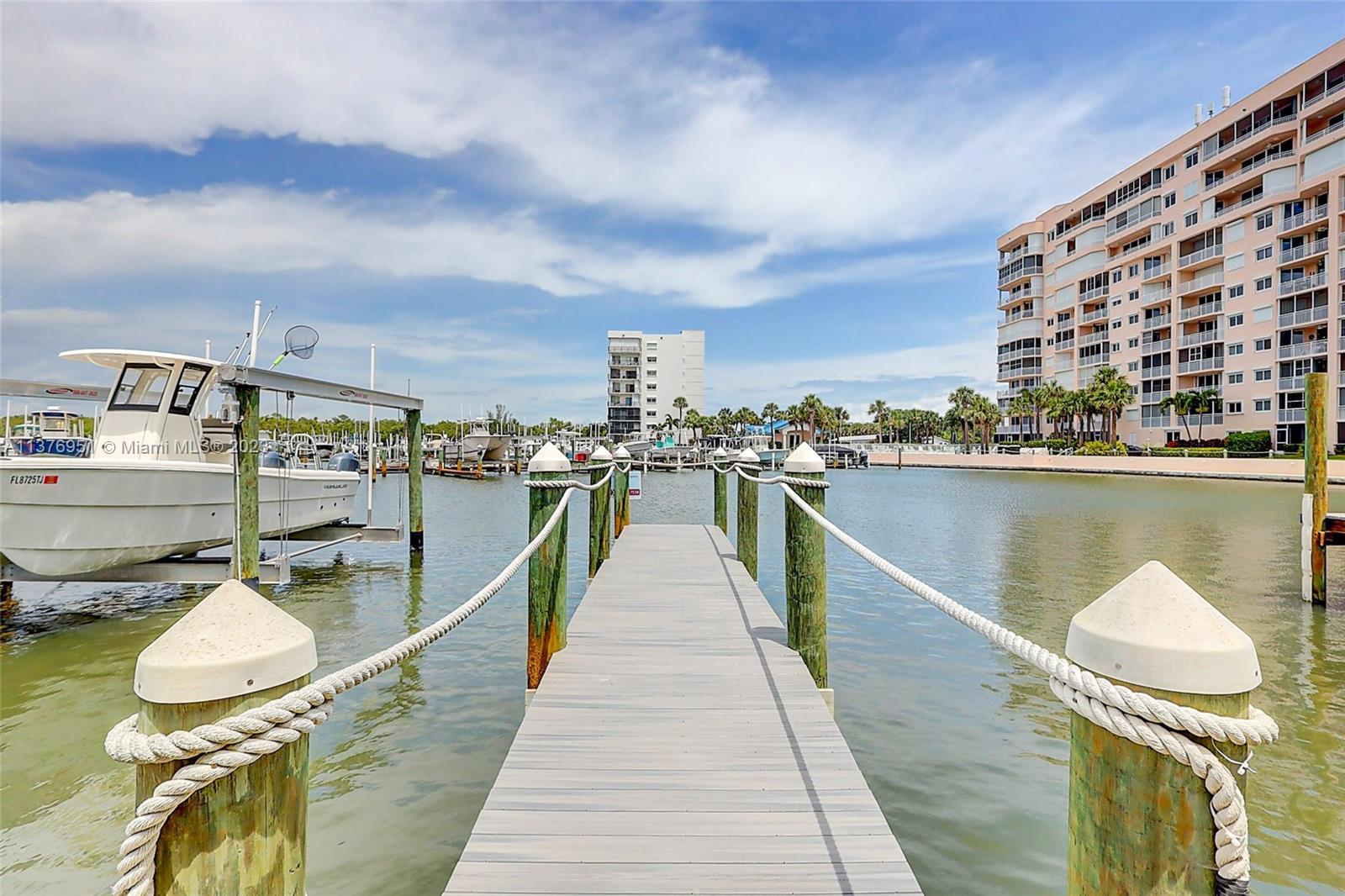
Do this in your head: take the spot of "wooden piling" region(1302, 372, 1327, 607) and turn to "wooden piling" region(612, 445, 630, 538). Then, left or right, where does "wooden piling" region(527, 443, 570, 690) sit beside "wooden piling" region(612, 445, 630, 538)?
left

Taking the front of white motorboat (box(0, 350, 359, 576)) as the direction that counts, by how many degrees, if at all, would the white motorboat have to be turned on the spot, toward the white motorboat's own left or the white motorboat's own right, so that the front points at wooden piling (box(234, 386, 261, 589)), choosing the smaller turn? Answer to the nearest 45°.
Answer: approximately 90° to the white motorboat's own left

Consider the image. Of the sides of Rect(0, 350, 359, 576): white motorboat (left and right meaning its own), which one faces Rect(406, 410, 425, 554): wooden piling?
back

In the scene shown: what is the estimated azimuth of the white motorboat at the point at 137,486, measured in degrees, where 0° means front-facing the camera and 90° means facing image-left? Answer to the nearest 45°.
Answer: approximately 45°

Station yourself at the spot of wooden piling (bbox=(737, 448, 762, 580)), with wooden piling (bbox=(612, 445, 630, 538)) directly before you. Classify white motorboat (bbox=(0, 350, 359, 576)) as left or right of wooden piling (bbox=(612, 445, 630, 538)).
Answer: left
